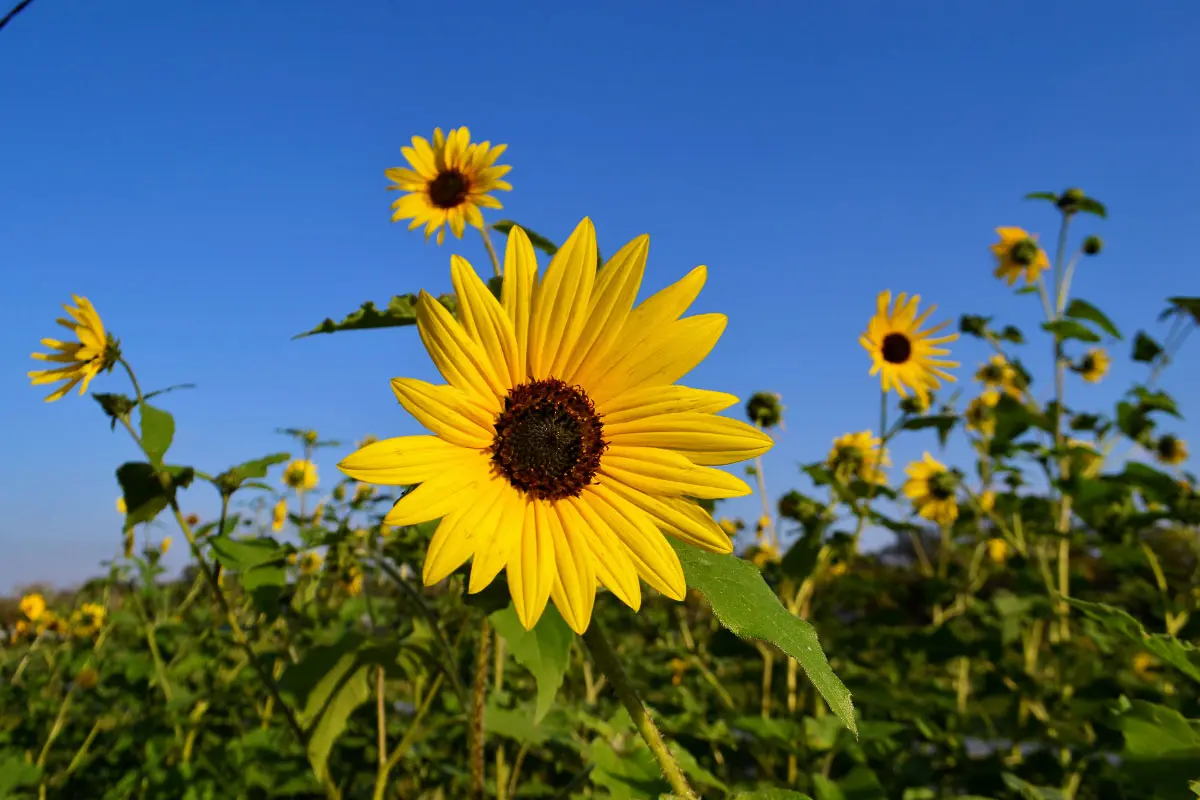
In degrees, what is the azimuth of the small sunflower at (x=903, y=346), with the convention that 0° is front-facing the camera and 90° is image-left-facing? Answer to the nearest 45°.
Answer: approximately 45°

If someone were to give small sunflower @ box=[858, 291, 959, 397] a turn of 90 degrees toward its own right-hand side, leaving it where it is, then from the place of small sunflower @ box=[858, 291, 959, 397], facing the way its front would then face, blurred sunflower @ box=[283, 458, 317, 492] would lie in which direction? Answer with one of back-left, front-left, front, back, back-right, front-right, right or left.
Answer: front-right

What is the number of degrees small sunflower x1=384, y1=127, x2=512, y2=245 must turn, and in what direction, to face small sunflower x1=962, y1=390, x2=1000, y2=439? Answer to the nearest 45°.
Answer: approximately 135° to its left

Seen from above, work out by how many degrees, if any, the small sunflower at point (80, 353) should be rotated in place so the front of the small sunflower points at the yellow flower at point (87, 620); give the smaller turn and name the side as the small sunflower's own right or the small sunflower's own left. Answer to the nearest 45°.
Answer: approximately 90° to the small sunflower's own right

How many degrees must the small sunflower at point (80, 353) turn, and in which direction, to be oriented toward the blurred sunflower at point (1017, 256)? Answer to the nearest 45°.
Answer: approximately 180°

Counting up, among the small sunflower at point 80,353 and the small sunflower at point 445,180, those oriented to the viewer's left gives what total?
1

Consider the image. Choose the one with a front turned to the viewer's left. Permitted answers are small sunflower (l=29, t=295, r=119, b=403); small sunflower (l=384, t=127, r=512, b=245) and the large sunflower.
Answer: small sunflower (l=29, t=295, r=119, b=403)

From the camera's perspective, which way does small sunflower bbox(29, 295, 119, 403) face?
to the viewer's left

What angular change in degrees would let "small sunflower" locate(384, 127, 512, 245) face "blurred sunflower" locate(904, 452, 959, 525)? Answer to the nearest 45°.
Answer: approximately 135° to its left

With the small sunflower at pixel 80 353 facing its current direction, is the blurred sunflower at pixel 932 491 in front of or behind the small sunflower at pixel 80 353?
behind

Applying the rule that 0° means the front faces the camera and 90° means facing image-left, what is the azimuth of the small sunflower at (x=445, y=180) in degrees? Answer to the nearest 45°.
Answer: approximately 0°
